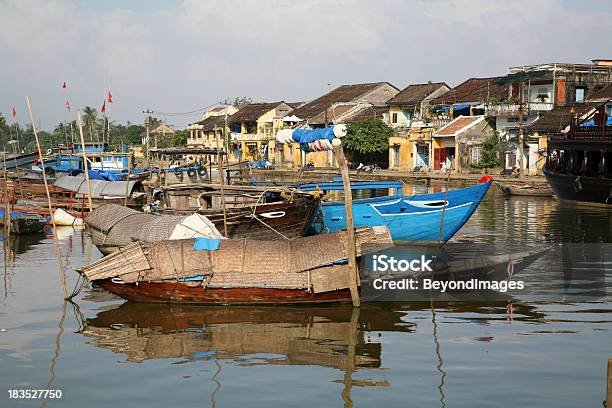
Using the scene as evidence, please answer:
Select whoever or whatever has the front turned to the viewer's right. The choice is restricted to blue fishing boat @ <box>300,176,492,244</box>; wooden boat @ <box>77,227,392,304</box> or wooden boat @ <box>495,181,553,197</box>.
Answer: the blue fishing boat

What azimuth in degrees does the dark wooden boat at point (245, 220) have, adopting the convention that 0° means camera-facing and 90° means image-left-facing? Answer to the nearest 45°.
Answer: approximately 270°

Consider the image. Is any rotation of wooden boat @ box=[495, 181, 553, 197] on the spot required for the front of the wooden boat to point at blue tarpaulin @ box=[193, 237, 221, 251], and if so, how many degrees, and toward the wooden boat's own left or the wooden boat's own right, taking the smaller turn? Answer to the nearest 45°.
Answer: approximately 90° to the wooden boat's own left

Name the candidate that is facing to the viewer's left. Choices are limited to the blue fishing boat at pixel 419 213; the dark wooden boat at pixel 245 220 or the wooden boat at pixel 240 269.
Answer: the wooden boat

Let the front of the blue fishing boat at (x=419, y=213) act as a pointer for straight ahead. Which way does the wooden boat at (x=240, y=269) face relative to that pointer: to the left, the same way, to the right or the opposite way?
the opposite way

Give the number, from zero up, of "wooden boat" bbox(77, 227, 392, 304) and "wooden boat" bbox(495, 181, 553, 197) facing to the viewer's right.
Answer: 0

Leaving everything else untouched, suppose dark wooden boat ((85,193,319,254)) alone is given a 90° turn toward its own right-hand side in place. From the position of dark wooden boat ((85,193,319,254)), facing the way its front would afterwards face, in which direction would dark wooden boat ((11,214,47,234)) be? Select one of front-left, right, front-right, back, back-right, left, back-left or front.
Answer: back-right

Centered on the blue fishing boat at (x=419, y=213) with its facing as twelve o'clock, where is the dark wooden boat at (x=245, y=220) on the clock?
The dark wooden boat is roughly at 5 o'clock from the blue fishing boat.

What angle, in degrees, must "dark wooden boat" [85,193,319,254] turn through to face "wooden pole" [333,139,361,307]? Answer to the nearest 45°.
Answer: approximately 90° to its right

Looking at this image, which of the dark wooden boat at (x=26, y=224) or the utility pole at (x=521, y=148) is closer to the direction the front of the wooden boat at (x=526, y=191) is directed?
the dark wooden boat

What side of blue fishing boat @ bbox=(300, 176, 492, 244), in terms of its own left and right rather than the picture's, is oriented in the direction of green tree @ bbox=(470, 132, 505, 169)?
left

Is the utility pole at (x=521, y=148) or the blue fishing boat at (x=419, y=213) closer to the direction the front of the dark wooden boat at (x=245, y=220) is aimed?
the blue fishing boat

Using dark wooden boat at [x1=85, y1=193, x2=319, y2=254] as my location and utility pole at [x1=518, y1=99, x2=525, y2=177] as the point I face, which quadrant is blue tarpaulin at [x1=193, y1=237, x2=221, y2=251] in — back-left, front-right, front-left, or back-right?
back-right

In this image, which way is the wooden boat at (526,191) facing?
to the viewer's left

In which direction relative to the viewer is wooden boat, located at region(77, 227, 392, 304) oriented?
to the viewer's left

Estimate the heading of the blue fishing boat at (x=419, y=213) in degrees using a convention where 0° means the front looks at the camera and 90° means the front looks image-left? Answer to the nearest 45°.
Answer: approximately 270°

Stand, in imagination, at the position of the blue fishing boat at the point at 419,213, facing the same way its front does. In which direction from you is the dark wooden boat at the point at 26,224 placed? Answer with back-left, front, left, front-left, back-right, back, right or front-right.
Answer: back

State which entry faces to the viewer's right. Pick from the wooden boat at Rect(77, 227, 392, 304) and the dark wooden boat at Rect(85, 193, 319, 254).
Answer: the dark wooden boat
